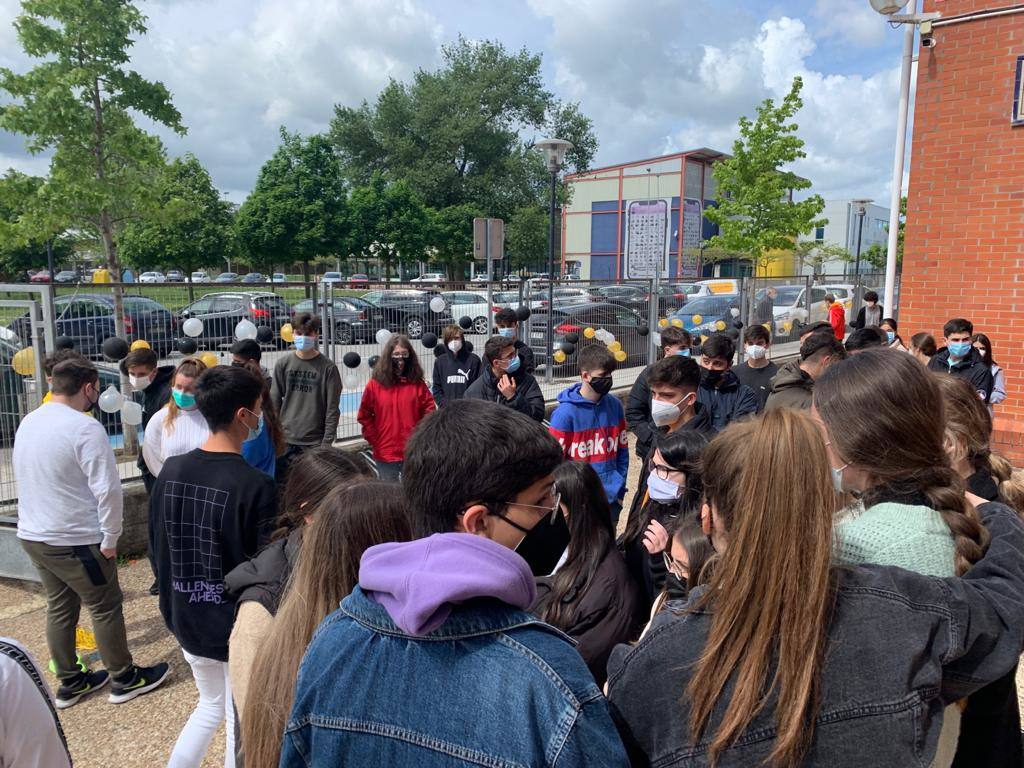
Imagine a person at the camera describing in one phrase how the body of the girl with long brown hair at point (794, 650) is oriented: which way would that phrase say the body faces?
away from the camera

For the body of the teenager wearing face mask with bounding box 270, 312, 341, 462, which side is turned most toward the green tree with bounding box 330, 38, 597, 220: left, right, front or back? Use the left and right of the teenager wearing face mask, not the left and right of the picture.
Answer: back

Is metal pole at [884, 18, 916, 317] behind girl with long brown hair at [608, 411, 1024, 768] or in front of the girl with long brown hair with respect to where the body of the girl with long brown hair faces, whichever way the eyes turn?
in front

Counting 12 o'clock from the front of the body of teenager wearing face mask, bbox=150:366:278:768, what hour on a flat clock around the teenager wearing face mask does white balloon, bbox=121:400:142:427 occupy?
The white balloon is roughly at 10 o'clock from the teenager wearing face mask.

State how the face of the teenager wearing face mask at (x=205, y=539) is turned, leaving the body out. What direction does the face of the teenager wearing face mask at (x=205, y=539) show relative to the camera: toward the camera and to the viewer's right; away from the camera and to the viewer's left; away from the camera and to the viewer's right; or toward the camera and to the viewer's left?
away from the camera and to the viewer's right

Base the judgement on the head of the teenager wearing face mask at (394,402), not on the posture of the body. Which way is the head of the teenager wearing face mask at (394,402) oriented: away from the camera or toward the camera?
toward the camera

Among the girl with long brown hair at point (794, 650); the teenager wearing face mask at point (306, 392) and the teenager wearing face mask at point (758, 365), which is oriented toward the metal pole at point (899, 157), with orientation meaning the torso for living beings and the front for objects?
the girl with long brown hair

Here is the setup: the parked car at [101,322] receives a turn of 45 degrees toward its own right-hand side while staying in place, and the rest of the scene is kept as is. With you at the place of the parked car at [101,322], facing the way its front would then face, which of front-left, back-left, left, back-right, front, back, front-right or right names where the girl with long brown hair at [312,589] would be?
back

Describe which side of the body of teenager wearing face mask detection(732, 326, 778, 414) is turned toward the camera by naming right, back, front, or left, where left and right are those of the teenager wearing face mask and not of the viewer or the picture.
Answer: front

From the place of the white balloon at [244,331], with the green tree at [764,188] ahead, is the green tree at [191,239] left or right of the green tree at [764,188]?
left

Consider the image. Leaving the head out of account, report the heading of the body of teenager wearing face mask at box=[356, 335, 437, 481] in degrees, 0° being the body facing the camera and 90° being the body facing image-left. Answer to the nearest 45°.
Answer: approximately 0°

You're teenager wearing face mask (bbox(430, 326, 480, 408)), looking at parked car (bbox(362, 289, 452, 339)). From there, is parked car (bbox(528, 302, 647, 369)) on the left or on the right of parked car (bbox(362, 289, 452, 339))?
right

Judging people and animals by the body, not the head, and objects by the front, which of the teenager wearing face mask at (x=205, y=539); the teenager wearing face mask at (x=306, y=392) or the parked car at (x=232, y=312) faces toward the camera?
the teenager wearing face mask at (x=306, y=392)

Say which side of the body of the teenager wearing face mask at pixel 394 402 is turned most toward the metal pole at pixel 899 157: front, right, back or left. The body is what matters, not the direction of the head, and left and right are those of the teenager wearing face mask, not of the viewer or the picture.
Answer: left

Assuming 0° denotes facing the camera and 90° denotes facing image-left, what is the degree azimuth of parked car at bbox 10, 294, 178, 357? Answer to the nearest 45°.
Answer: approximately 135°

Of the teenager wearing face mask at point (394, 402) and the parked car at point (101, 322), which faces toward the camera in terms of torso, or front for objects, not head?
the teenager wearing face mask

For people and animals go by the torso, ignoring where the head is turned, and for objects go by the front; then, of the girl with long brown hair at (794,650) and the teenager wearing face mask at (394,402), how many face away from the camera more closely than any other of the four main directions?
1

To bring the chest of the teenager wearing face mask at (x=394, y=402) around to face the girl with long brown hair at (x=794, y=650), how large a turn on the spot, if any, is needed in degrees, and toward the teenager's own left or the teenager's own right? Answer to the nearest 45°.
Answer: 0° — they already face them

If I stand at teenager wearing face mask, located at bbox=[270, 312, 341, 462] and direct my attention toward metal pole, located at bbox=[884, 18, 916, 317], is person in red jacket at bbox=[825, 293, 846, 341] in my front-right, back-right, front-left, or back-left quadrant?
front-left
